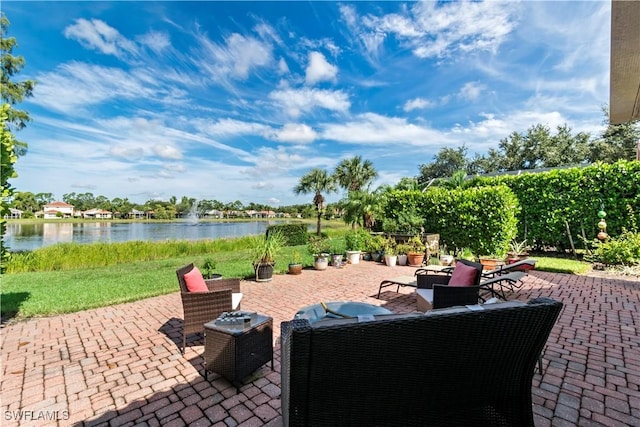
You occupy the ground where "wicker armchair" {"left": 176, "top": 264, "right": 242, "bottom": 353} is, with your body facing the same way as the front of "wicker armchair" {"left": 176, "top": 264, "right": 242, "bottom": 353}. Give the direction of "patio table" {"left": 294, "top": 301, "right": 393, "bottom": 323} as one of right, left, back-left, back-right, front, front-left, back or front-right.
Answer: front-right

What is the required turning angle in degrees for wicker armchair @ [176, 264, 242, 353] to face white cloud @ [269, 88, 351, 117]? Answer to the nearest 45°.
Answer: approximately 45° to its left

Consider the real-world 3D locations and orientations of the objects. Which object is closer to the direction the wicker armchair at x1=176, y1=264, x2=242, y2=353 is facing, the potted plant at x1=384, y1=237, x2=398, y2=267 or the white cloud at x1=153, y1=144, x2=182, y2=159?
the potted plant

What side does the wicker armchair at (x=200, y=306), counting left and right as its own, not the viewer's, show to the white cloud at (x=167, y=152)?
left

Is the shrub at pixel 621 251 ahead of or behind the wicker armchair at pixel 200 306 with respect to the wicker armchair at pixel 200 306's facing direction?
ahead

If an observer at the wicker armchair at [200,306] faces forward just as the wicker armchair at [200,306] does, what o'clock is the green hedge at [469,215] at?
The green hedge is roughly at 11 o'clock from the wicker armchair.

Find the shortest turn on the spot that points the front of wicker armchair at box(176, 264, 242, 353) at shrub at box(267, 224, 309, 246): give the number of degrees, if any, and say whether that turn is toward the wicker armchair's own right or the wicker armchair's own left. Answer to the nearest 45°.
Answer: approximately 90° to the wicker armchair's own left

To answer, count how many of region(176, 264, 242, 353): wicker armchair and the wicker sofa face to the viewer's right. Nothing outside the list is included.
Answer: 1

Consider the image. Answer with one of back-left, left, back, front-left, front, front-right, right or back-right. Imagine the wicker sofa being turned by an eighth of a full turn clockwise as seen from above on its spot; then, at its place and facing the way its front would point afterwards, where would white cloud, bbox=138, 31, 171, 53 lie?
front-left

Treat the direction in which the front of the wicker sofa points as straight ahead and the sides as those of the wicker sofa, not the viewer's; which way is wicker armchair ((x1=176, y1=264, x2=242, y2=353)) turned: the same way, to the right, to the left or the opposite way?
to the right

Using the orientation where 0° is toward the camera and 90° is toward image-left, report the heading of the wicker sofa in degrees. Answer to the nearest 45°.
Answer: approximately 135°

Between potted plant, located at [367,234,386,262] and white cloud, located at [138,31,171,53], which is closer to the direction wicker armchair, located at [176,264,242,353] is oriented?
the potted plant

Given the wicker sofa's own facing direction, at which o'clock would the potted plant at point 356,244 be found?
The potted plant is roughly at 1 o'clock from the wicker sofa.

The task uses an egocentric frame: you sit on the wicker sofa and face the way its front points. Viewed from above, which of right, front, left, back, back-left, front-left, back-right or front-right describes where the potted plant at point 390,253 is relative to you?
front-right

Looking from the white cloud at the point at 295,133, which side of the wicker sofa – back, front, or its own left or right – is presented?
front

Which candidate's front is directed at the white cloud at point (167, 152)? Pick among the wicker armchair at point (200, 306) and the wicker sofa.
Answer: the wicker sofa

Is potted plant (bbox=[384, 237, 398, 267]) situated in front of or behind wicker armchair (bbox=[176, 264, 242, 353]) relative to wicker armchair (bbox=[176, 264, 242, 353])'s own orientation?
in front

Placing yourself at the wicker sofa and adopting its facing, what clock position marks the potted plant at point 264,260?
The potted plant is roughly at 12 o'clock from the wicker sofa.

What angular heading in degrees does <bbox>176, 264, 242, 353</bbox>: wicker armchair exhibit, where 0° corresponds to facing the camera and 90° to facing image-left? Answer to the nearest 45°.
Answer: approximately 270°
